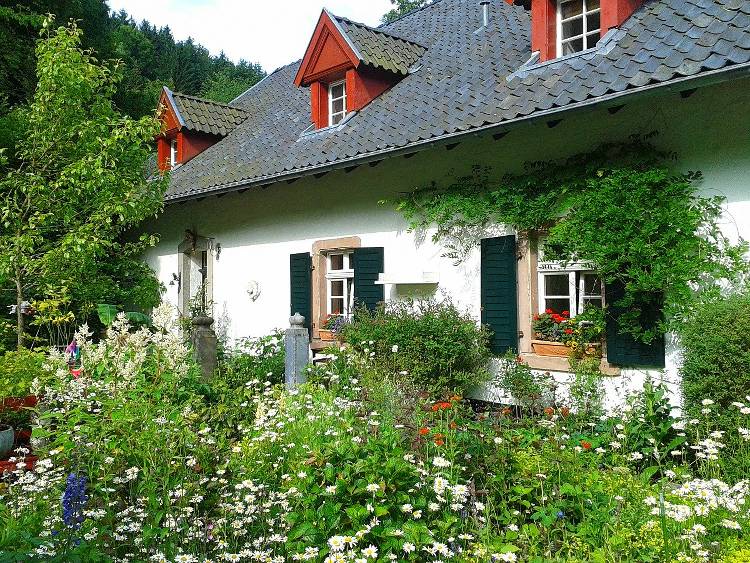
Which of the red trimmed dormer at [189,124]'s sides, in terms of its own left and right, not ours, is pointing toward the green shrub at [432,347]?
left

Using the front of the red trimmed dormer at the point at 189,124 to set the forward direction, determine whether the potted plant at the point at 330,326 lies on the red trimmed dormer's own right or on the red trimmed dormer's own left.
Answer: on the red trimmed dormer's own left

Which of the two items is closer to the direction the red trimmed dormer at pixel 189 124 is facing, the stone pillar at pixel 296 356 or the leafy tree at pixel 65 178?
the leafy tree

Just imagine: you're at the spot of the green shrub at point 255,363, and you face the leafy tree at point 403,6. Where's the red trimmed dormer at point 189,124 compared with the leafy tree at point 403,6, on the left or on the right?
left

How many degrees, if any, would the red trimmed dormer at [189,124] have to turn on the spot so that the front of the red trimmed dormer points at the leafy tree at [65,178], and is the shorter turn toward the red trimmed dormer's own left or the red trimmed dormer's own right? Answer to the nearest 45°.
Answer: approximately 45° to the red trimmed dormer's own left

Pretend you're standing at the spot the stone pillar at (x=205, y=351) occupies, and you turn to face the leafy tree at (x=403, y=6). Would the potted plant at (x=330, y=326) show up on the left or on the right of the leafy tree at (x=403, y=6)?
right

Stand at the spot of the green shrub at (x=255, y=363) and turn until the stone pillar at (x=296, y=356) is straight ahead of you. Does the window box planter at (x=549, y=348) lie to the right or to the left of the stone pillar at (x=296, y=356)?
left

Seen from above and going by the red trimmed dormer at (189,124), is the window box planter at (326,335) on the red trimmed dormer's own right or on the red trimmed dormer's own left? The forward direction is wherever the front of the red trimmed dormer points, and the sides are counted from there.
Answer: on the red trimmed dormer's own left

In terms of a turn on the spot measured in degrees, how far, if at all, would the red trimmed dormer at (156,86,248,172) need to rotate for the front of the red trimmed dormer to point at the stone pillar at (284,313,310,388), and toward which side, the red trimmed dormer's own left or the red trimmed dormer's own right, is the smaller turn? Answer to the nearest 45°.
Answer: approximately 45° to the red trimmed dormer's own left

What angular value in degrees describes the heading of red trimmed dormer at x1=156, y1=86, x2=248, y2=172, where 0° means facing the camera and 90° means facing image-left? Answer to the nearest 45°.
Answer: approximately 45°

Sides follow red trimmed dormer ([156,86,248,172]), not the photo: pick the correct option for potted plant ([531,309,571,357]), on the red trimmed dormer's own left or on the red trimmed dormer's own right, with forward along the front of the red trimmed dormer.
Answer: on the red trimmed dormer's own left

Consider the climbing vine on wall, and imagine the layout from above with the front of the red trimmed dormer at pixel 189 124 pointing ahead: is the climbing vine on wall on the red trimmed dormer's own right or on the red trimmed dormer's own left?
on the red trimmed dormer's own left

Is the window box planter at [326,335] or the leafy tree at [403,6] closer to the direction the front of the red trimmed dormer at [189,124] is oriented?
the window box planter
